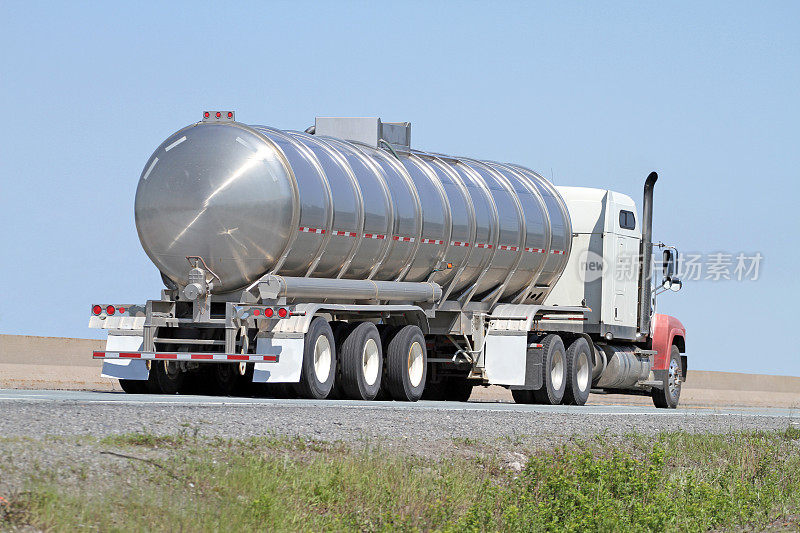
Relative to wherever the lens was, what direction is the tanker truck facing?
facing away from the viewer and to the right of the viewer
